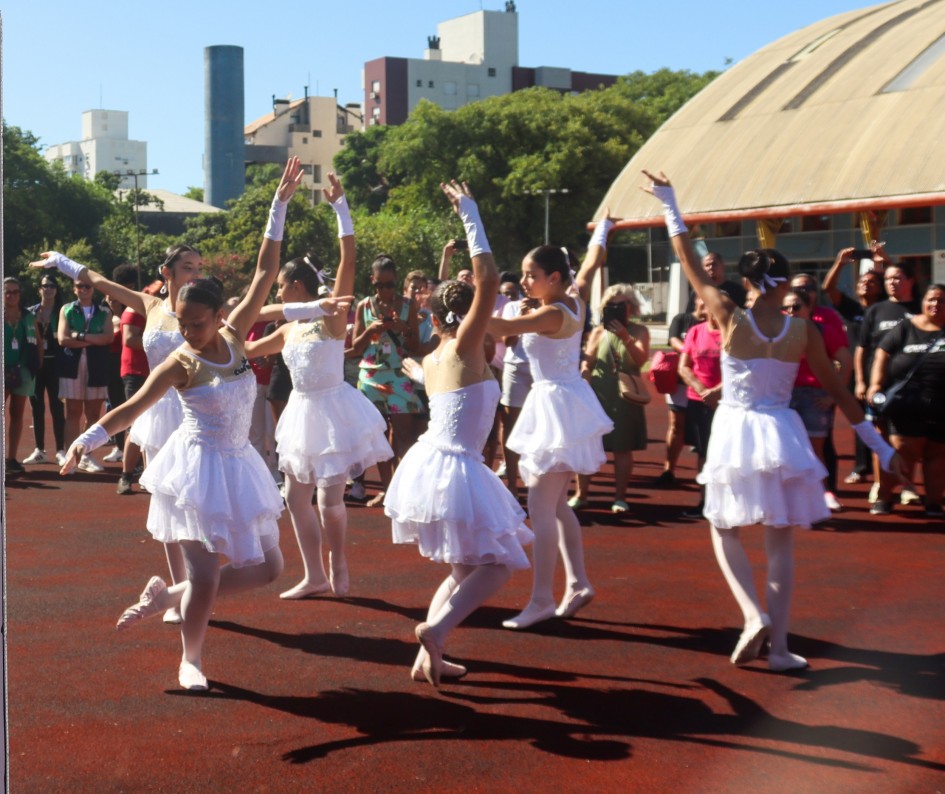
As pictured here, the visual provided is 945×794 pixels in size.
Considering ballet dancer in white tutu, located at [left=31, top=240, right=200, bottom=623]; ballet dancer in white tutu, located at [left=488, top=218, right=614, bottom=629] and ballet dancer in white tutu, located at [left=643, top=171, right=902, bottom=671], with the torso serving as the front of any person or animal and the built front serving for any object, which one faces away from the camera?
ballet dancer in white tutu, located at [left=643, top=171, right=902, bottom=671]

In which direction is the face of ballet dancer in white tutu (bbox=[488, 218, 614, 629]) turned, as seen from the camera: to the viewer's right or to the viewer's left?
to the viewer's left

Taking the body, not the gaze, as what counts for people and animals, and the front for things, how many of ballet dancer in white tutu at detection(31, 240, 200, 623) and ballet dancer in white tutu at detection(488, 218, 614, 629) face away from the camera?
0

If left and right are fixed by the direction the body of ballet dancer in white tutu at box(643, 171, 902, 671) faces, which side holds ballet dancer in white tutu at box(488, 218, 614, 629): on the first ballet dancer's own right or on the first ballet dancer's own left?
on the first ballet dancer's own left

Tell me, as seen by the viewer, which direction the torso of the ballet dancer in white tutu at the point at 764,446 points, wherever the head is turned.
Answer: away from the camera

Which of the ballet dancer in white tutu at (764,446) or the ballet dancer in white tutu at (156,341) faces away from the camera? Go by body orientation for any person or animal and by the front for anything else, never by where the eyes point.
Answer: the ballet dancer in white tutu at (764,446)

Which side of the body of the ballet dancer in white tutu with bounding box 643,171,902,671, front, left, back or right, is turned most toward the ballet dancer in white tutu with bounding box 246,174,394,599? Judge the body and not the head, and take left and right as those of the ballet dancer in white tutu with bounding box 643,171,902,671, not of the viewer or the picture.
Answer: left

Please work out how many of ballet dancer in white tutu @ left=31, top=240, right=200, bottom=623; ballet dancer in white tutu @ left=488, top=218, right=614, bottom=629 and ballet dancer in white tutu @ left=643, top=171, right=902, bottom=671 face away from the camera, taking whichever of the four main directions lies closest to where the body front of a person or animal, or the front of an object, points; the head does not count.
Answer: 1

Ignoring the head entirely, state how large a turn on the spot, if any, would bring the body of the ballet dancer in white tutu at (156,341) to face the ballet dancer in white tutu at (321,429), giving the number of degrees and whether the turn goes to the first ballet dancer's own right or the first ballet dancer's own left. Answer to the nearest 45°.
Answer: approximately 45° to the first ballet dancer's own left

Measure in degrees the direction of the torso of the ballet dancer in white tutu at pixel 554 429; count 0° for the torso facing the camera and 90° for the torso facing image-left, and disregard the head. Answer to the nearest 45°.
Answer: approximately 45°

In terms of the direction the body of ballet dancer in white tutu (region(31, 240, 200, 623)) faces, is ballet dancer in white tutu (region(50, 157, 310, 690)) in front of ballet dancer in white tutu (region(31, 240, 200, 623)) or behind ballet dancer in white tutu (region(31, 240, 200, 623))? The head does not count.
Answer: in front

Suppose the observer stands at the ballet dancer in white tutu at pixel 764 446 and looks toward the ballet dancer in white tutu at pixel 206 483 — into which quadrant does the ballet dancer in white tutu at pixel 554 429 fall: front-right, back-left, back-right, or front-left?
front-right

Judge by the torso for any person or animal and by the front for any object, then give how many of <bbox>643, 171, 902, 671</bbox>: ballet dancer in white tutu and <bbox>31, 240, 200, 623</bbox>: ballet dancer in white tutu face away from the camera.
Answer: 1

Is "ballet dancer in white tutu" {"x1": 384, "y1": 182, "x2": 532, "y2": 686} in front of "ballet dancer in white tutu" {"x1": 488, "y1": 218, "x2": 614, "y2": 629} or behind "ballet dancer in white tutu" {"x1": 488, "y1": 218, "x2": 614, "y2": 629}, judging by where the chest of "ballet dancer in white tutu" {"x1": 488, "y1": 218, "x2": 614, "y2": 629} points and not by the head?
in front

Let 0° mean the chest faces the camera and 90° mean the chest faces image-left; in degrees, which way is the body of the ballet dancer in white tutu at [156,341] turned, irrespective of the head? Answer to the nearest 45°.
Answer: approximately 315°

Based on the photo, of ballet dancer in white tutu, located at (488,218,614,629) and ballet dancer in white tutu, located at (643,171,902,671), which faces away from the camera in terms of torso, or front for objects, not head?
ballet dancer in white tutu, located at (643,171,902,671)

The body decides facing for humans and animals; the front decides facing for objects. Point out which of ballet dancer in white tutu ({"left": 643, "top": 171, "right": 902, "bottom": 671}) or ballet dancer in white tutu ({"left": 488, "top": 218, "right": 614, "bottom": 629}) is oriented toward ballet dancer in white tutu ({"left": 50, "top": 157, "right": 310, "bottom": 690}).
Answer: ballet dancer in white tutu ({"left": 488, "top": 218, "right": 614, "bottom": 629})
